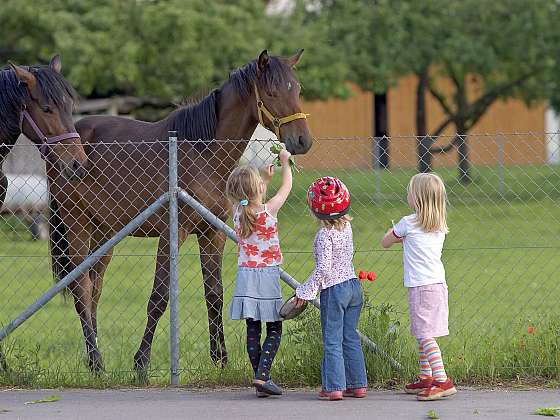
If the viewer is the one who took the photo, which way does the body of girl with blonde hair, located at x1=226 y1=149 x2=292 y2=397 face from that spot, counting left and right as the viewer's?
facing away from the viewer and to the right of the viewer

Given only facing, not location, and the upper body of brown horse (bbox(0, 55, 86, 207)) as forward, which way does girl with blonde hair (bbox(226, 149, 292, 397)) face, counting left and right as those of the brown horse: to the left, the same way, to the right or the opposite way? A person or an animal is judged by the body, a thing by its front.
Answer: to the left

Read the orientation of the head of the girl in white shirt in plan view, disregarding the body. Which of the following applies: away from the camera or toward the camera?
away from the camera

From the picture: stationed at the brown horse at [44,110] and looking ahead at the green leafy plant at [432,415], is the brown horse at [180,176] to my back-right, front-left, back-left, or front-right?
front-left

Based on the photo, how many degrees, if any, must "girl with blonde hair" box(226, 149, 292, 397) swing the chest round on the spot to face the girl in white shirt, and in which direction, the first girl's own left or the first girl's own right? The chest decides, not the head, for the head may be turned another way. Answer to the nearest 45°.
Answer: approximately 45° to the first girl's own right

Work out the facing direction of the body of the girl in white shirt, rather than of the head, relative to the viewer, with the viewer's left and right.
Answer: facing away from the viewer and to the left of the viewer

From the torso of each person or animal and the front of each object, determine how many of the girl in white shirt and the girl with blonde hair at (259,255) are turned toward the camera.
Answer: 0

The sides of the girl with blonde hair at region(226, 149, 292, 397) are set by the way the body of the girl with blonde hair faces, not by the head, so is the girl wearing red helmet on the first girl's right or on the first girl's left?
on the first girl's right

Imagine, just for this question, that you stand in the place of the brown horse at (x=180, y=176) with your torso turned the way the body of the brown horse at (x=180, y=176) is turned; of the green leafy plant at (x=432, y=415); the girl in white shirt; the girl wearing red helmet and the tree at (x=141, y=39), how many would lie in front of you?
3

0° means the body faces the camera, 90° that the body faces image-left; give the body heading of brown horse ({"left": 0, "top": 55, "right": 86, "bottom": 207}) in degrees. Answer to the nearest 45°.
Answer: approximately 315°

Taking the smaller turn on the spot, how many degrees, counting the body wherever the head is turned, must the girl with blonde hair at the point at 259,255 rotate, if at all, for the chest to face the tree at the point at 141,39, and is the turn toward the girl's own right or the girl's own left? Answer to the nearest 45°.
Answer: approximately 45° to the girl's own left

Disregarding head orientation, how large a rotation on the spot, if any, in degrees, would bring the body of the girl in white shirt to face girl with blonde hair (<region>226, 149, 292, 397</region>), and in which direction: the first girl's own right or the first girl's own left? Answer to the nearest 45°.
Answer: approximately 45° to the first girl's own left
